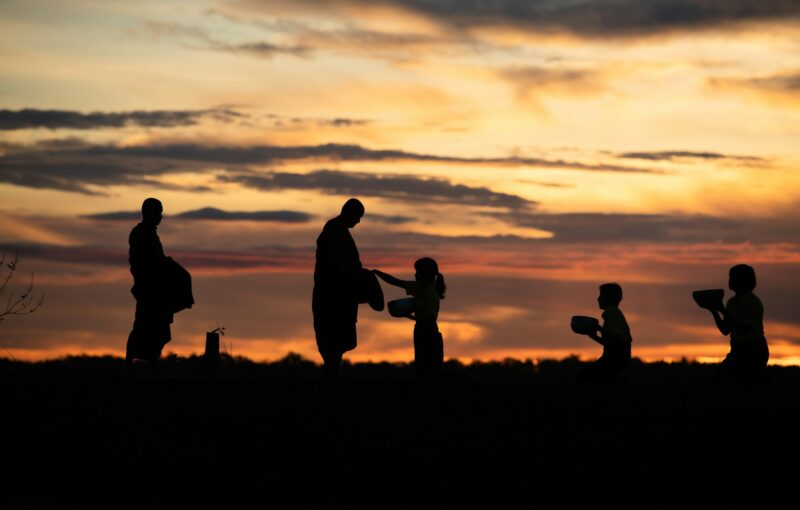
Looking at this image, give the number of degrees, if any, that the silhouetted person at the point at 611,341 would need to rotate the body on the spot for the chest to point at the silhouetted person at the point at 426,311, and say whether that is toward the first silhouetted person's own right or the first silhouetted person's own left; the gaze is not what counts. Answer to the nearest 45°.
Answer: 0° — they already face them

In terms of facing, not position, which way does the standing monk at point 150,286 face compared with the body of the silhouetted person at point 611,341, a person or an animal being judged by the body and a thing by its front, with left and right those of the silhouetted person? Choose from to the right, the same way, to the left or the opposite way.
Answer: the opposite way

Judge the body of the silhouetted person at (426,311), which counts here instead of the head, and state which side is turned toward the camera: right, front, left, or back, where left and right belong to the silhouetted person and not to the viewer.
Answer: left

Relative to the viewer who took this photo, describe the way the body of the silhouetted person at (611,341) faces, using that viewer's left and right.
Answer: facing to the left of the viewer

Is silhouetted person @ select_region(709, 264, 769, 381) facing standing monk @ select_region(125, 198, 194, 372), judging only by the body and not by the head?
yes

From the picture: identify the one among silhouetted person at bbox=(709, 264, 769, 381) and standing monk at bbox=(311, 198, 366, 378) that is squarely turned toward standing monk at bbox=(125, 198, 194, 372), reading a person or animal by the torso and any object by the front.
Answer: the silhouetted person

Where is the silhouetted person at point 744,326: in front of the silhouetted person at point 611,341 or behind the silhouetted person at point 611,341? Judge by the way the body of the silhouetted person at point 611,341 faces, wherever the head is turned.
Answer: behind

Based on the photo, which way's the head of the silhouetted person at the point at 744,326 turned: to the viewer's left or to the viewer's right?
to the viewer's left

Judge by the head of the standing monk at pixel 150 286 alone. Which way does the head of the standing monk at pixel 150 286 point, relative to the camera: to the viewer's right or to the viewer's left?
to the viewer's right

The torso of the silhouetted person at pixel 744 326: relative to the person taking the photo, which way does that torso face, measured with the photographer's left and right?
facing to the left of the viewer

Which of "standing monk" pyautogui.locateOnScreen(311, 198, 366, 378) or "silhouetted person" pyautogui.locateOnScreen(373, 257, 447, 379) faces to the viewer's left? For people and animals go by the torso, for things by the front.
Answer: the silhouetted person

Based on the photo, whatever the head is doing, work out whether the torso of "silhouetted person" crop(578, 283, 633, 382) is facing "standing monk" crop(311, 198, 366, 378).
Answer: yes

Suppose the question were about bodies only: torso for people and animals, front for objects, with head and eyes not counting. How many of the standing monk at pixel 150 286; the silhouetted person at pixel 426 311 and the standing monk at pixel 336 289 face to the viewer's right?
2

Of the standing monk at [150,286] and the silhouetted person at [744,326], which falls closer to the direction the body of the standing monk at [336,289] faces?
the silhouetted person

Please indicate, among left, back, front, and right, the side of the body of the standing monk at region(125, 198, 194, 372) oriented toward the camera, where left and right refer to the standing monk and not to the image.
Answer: right
